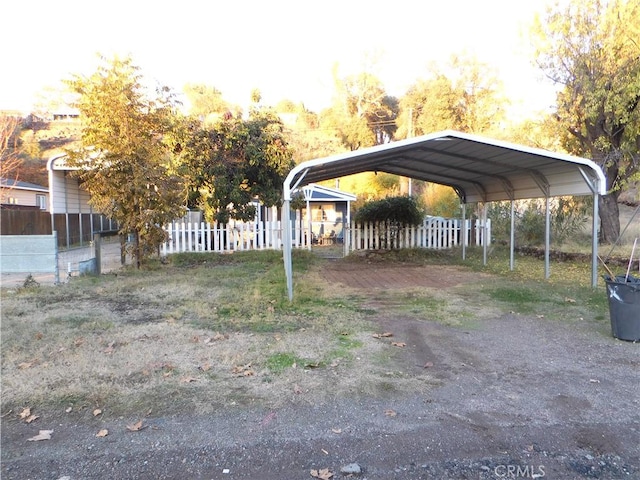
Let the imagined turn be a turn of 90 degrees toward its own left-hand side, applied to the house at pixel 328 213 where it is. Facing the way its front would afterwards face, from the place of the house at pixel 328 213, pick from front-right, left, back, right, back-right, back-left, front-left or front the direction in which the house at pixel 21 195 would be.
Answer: back

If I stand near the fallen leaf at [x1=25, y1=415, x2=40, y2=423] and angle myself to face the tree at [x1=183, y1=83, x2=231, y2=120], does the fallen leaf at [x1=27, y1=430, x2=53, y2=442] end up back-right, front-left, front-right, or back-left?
back-right

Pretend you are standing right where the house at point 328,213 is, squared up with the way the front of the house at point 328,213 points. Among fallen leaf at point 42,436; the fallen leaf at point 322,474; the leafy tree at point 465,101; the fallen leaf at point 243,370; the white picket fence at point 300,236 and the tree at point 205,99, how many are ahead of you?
4

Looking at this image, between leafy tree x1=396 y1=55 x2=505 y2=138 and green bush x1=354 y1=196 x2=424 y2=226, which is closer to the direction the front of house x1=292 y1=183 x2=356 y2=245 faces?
the green bush

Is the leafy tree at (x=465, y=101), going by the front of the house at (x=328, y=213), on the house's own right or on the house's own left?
on the house's own left

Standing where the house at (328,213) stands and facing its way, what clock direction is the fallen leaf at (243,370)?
The fallen leaf is roughly at 12 o'clock from the house.

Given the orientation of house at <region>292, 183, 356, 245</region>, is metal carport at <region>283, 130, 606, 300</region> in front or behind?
in front

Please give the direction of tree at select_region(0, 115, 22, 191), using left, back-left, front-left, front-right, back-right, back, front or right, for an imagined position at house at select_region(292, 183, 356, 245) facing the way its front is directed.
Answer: right

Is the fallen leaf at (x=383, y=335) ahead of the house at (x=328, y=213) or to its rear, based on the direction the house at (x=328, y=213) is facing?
ahead

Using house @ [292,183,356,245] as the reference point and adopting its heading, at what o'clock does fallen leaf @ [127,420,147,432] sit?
The fallen leaf is roughly at 12 o'clock from the house.

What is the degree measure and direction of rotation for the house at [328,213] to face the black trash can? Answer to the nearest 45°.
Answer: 0° — it already faces it

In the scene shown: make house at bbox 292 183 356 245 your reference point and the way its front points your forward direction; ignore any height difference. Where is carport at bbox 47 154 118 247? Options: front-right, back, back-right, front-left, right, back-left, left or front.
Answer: right

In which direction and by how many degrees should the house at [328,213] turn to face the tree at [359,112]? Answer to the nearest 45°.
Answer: approximately 180°

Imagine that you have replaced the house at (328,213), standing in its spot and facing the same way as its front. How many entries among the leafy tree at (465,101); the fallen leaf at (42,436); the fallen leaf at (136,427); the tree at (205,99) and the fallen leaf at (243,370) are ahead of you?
3

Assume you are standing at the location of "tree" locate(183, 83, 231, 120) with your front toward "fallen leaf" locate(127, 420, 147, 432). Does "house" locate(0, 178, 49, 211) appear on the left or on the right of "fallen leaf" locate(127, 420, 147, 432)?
right

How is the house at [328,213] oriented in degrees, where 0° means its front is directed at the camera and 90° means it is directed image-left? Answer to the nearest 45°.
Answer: approximately 0°

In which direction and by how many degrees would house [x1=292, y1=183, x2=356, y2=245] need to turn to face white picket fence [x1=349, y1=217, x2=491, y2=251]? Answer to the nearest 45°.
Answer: approximately 45° to its left
